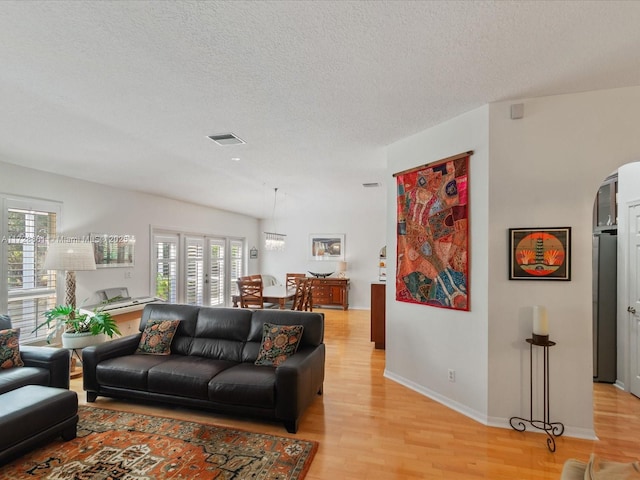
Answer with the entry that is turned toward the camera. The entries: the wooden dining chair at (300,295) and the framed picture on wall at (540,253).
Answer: the framed picture on wall

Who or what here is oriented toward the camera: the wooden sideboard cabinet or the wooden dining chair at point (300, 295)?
the wooden sideboard cabinet

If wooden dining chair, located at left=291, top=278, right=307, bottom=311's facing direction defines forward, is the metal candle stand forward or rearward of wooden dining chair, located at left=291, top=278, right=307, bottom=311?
rearward

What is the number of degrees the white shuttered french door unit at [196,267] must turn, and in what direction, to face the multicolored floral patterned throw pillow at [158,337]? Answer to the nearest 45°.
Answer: approximately 45° to its right

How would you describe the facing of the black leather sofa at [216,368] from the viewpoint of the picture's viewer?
facing the viewer and to the left of the viewer

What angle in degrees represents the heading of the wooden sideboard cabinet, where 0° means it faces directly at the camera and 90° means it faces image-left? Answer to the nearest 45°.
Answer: approximately 0°

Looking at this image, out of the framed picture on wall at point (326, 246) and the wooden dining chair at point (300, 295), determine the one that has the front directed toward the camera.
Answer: the framed picture on wall

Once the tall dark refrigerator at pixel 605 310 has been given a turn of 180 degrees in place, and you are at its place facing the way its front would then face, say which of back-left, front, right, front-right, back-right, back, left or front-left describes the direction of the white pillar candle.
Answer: back-right

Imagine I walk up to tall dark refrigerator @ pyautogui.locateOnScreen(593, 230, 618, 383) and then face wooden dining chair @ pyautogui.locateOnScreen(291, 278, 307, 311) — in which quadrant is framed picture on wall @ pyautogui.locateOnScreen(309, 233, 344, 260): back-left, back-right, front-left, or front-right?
front-right

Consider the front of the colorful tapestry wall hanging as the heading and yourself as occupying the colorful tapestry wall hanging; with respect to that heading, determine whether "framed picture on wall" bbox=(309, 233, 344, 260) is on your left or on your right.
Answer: on your right

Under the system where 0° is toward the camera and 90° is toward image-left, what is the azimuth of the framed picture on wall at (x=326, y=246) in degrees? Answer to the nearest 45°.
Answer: approximately 0°

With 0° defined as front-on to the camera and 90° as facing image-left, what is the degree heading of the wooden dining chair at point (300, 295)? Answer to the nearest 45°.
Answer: approximately 135°

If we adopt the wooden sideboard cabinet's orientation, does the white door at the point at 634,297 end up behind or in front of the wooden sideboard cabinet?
in front

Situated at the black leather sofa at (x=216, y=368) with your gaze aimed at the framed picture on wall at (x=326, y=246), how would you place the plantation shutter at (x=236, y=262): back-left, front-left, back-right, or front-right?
front-left

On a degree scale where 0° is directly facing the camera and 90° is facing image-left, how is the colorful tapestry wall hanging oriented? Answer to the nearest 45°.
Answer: approximately 45°

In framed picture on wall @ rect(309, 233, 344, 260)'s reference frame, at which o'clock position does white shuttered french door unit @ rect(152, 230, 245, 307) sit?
The white shuttered french door unit is roughly at 2 o'clock from the framed picture on wall.

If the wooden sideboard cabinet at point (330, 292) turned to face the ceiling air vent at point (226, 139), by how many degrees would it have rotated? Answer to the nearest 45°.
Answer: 0° — it already faces it

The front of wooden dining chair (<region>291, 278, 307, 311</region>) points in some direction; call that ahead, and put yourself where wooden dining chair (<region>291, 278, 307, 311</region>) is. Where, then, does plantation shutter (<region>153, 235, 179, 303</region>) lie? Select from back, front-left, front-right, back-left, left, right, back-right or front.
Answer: front-left

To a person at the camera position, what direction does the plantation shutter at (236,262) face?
facing the viewer and to the right of the viewer
